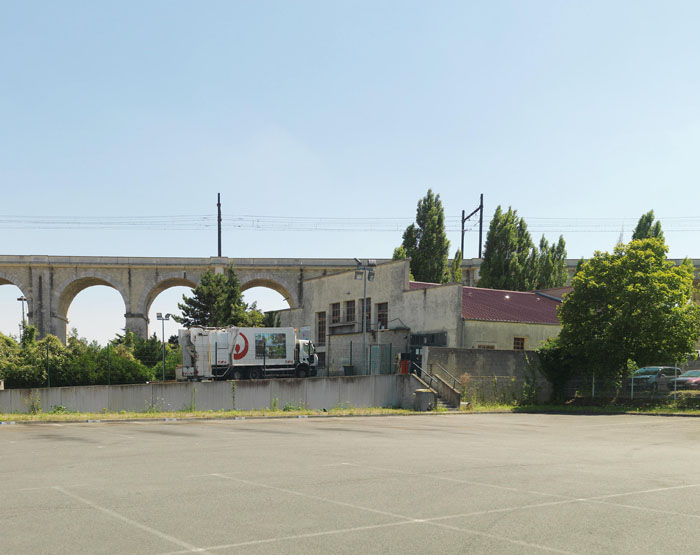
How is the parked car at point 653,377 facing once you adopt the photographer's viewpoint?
facing the viewer and to the left of the viewer

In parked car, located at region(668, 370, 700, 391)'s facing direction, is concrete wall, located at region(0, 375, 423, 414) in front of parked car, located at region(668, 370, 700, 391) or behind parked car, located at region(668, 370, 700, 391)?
in front

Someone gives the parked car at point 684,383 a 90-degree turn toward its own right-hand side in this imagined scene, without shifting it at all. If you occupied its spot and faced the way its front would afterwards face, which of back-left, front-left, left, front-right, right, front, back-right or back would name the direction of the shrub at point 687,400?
back-left

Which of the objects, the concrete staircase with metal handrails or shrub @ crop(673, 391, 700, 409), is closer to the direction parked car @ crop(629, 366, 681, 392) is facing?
the concrete staircase with metal handrails

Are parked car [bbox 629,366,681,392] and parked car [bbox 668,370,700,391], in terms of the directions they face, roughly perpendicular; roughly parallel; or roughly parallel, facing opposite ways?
roughly parallel

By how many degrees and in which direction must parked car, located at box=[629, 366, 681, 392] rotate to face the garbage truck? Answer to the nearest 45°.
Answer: approximately 45° to its right

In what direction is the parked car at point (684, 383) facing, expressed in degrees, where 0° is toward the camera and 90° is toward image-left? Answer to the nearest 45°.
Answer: approximately 45°

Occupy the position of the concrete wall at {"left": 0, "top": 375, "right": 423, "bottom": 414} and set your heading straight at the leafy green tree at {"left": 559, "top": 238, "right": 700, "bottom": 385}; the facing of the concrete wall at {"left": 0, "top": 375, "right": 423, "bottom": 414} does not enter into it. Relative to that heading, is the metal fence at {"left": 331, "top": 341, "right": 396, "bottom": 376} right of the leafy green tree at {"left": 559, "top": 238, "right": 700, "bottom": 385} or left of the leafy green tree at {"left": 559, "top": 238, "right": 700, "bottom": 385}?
left

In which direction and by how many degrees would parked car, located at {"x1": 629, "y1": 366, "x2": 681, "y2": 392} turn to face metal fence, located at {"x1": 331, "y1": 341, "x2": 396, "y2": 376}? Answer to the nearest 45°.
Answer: approximately 45° to its right
